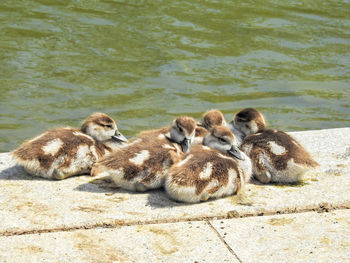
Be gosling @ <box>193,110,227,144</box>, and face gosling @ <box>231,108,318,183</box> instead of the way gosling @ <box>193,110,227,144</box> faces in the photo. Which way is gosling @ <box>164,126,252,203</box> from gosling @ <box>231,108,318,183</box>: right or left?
right

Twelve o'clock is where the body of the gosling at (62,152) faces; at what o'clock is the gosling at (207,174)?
the gosling at (207,174) is roughly at 1 o'clock from the gosling at (62,152).

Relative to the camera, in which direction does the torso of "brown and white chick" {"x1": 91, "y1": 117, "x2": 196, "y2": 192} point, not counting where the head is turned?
to the viewer's right

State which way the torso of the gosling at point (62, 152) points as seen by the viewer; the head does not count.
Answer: to the viewer's right

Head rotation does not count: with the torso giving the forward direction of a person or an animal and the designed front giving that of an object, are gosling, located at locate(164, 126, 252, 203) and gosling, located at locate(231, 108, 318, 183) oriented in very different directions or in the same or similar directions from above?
very different directions

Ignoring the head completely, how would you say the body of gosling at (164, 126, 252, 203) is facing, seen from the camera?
to the viewer's right

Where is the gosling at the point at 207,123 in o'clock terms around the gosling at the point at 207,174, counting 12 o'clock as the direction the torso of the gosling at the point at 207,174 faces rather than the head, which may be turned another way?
the gosling at the point at 207,123 is roughly at 9 o'clock from the gosling at the point at 207,174.

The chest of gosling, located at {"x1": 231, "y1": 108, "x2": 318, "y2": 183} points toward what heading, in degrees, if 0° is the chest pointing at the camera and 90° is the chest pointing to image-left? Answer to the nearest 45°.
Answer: approximately 90°
